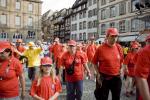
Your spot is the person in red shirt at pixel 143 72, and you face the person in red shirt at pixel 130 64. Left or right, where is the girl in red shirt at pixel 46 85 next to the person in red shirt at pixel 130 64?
left

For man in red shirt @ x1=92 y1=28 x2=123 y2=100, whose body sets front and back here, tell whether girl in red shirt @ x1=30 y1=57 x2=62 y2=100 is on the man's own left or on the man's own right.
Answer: on the man's own right

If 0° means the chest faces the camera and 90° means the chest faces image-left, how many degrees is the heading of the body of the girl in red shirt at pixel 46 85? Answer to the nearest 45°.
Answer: approximately 0°

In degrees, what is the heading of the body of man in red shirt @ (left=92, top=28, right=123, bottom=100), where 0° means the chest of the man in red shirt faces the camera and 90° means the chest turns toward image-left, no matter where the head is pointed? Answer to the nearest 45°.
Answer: approximately 315°
